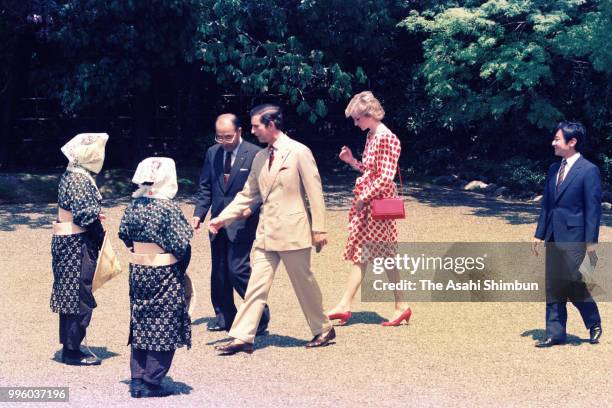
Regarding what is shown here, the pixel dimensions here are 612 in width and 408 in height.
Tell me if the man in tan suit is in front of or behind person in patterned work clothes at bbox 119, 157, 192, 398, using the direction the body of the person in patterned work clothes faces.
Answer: in front

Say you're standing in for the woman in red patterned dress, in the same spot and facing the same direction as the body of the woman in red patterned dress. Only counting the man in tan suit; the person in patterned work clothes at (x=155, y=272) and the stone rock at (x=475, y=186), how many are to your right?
1

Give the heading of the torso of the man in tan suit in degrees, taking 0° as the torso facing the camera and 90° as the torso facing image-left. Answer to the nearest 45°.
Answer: approximately 45°

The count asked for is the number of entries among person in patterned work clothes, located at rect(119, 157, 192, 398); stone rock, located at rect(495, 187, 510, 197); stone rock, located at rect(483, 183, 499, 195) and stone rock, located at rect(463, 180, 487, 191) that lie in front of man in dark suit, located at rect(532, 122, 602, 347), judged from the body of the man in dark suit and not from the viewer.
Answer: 1

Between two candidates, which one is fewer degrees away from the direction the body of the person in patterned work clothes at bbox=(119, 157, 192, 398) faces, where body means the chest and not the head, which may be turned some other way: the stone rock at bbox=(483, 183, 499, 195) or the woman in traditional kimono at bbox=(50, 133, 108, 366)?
the stone rock

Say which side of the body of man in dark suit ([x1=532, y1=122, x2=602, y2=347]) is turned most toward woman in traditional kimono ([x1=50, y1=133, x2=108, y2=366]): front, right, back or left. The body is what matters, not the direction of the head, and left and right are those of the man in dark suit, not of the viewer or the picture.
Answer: front

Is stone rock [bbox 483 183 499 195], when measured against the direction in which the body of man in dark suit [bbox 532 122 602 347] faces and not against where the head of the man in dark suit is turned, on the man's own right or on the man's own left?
on the man's own right

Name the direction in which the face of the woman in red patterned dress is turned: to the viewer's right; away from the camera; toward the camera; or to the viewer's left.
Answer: to the viewer's left

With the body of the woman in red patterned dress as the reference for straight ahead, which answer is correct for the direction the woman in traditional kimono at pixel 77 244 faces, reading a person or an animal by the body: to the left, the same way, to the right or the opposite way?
the opposite way

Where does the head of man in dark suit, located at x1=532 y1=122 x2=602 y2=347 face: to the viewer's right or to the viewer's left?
to the viewer's left

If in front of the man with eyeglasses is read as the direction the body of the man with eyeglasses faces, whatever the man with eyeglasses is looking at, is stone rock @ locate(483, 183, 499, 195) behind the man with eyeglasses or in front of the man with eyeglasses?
behind

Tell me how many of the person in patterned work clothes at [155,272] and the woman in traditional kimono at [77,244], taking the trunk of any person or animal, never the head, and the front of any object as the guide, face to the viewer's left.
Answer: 0

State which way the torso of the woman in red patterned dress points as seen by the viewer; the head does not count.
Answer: to the viewer's left

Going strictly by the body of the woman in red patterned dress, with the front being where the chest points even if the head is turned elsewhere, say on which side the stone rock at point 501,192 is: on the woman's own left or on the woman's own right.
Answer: on the woman's own right

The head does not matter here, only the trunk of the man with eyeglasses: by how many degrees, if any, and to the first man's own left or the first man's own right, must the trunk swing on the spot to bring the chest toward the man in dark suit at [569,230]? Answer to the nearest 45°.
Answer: approximately 135° to the first man's own left

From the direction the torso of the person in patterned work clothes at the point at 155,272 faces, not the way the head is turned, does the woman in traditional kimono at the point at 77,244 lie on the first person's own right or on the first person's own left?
on the first person's own left

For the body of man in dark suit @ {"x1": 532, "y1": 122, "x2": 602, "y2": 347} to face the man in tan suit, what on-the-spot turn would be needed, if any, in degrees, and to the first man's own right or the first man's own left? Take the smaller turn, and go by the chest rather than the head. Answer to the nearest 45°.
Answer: approximately 45° to the first man's own right
